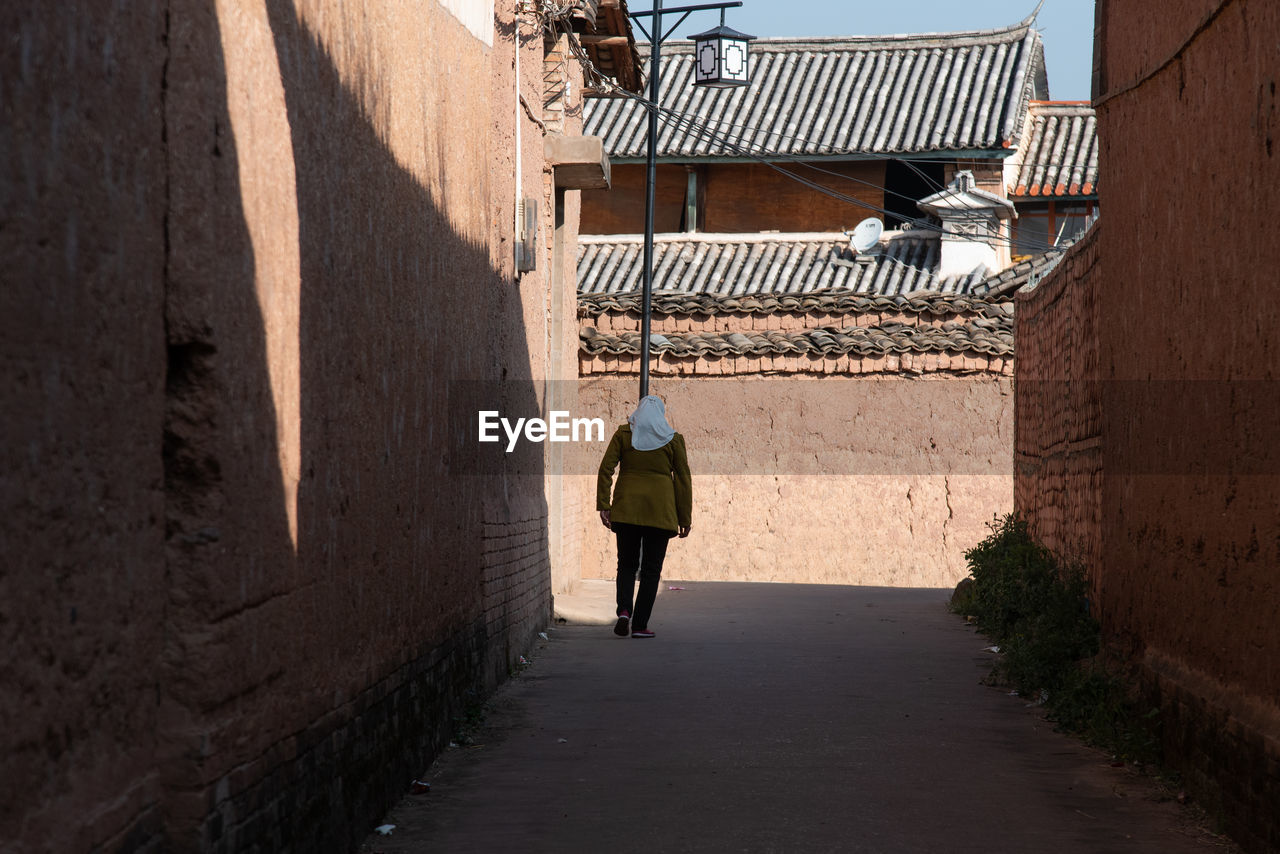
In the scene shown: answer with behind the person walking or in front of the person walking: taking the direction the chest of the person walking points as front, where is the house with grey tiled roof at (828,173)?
in front

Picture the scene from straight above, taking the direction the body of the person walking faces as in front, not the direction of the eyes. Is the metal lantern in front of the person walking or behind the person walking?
in front

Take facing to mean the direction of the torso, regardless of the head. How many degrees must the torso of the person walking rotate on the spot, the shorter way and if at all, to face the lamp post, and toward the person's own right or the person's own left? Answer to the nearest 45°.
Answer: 0° — they already face it

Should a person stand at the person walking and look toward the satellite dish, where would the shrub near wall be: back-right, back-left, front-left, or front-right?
back-right

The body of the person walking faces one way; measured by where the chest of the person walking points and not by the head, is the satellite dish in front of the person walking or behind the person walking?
in front

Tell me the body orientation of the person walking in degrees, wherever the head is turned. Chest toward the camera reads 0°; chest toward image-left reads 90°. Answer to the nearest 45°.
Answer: approximately 180°

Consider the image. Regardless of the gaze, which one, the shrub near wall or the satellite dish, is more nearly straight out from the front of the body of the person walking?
the satellite dish

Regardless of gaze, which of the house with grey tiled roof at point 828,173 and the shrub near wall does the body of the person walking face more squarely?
the house with grey tiled roof
